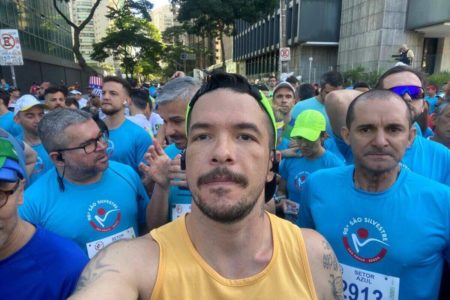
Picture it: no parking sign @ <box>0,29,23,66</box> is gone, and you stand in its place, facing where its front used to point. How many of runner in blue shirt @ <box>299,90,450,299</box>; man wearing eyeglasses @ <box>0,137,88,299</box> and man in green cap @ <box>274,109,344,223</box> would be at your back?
0

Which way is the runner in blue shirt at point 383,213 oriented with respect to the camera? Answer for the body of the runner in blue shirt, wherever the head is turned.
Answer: toward the camera

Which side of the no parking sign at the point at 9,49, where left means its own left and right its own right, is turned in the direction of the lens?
front

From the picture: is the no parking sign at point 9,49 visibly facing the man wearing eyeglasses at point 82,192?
yes

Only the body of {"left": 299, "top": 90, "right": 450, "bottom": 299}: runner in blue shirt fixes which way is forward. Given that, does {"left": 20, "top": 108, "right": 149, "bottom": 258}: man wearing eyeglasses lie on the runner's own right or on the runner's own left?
on the runner's own right

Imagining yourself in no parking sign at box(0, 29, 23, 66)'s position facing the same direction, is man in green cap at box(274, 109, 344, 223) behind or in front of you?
in front

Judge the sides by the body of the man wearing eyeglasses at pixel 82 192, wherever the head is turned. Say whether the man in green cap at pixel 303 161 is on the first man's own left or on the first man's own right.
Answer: on the first man's own left

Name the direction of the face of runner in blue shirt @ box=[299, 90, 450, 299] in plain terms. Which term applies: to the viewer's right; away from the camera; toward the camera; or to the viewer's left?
toward the camera

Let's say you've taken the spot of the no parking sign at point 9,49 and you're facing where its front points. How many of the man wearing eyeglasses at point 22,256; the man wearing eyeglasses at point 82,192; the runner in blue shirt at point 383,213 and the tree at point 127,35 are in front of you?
3

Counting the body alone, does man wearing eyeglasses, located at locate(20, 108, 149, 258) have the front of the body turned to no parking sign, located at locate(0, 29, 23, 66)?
no

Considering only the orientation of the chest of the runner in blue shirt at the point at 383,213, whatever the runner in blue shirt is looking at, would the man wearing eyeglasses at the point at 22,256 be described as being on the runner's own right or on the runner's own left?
on the runner's own right

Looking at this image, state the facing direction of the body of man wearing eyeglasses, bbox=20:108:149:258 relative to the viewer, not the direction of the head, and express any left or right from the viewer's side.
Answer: facing the viewer and to the right of the viewer

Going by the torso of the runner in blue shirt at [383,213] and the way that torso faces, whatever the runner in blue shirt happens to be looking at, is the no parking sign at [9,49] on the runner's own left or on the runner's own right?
on the runner's own right

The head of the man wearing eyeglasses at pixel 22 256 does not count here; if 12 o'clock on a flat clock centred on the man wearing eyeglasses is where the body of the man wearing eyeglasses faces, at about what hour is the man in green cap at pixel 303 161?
The man in green cap is roughly at 7 o'clock from the man wearing eyeglasses.

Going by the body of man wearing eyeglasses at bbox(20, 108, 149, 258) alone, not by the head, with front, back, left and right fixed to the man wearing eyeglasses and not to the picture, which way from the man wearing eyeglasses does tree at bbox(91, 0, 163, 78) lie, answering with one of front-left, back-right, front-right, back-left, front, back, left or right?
back-left

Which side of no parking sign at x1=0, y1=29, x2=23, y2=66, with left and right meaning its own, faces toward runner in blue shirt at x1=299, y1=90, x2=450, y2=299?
front

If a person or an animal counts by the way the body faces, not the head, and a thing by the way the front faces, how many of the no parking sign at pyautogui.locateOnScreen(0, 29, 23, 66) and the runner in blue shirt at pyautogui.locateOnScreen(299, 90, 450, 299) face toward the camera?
2

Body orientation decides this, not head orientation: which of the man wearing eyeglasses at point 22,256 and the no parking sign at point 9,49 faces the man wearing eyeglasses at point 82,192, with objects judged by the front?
the no parking sign
